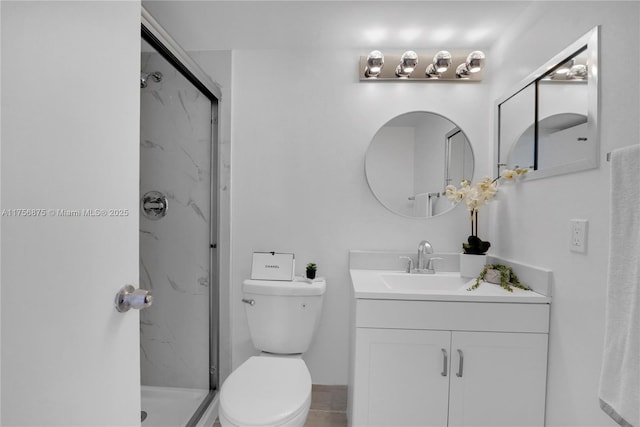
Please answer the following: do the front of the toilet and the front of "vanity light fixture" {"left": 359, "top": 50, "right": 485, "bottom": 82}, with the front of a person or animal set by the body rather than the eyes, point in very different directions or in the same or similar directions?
same or similar directions

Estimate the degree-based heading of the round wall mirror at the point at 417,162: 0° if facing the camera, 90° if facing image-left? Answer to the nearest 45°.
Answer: approximately 0°

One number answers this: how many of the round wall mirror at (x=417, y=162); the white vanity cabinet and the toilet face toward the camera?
3

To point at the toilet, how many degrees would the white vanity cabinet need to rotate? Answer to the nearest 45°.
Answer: approximately 90° to its right

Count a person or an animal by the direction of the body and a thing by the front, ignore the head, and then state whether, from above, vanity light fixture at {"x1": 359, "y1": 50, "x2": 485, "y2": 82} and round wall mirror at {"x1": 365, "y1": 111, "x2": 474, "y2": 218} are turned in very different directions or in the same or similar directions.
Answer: same or similar directions

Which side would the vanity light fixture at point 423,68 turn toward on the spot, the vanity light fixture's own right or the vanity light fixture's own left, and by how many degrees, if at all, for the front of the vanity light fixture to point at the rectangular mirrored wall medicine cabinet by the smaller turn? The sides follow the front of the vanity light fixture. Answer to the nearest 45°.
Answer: approximately 45° to the vanity light fixture's own left

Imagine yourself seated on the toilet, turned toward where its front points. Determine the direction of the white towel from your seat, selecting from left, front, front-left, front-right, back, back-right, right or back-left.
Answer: front-left

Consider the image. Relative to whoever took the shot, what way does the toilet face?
facing the viewer

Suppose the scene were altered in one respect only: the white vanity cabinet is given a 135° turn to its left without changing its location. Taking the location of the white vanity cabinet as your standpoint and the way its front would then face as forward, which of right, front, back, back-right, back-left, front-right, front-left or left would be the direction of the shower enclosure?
back-left

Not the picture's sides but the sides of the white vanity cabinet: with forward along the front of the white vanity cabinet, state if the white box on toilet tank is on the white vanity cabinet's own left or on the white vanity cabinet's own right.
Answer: on the white vanity cabinet's own right

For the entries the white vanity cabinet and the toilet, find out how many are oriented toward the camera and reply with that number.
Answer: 2

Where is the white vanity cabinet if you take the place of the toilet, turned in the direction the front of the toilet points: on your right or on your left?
on your left

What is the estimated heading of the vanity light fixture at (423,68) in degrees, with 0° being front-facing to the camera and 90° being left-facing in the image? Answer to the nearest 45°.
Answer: approximately 0°
